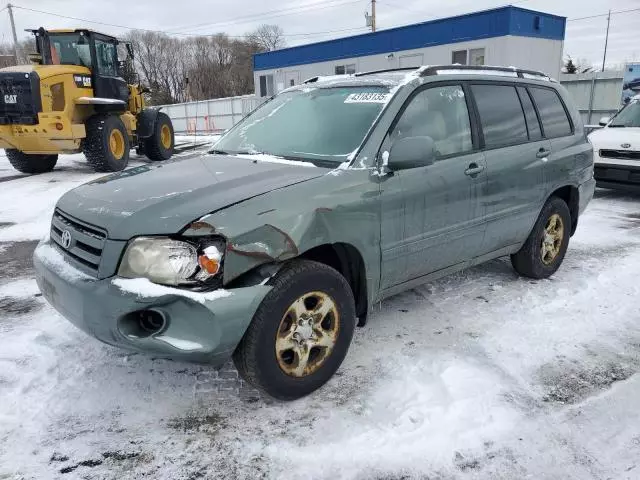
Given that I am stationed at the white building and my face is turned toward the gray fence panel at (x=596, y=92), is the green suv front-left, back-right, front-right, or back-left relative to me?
back-right

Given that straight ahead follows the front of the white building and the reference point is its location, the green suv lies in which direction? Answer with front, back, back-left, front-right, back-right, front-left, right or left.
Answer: front-left

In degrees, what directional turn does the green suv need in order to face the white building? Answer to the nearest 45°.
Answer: approximately 135° to its right

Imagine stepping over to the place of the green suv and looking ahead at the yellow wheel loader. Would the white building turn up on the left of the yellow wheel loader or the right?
right

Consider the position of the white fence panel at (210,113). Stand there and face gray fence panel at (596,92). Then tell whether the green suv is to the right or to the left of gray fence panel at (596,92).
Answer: right

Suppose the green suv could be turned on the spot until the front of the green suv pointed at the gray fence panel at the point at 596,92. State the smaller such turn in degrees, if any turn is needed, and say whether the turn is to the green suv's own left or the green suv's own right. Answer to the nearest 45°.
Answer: approximately 180°

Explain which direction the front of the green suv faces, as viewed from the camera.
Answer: facing the viewer and to the left of the viewer

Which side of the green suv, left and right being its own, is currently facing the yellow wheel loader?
right

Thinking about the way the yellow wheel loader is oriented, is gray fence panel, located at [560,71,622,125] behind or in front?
in front

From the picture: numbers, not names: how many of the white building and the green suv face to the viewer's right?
0

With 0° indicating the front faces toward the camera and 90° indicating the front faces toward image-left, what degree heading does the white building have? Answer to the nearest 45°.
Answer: approximately 45°

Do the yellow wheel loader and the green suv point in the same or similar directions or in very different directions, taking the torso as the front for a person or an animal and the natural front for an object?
very different directions
